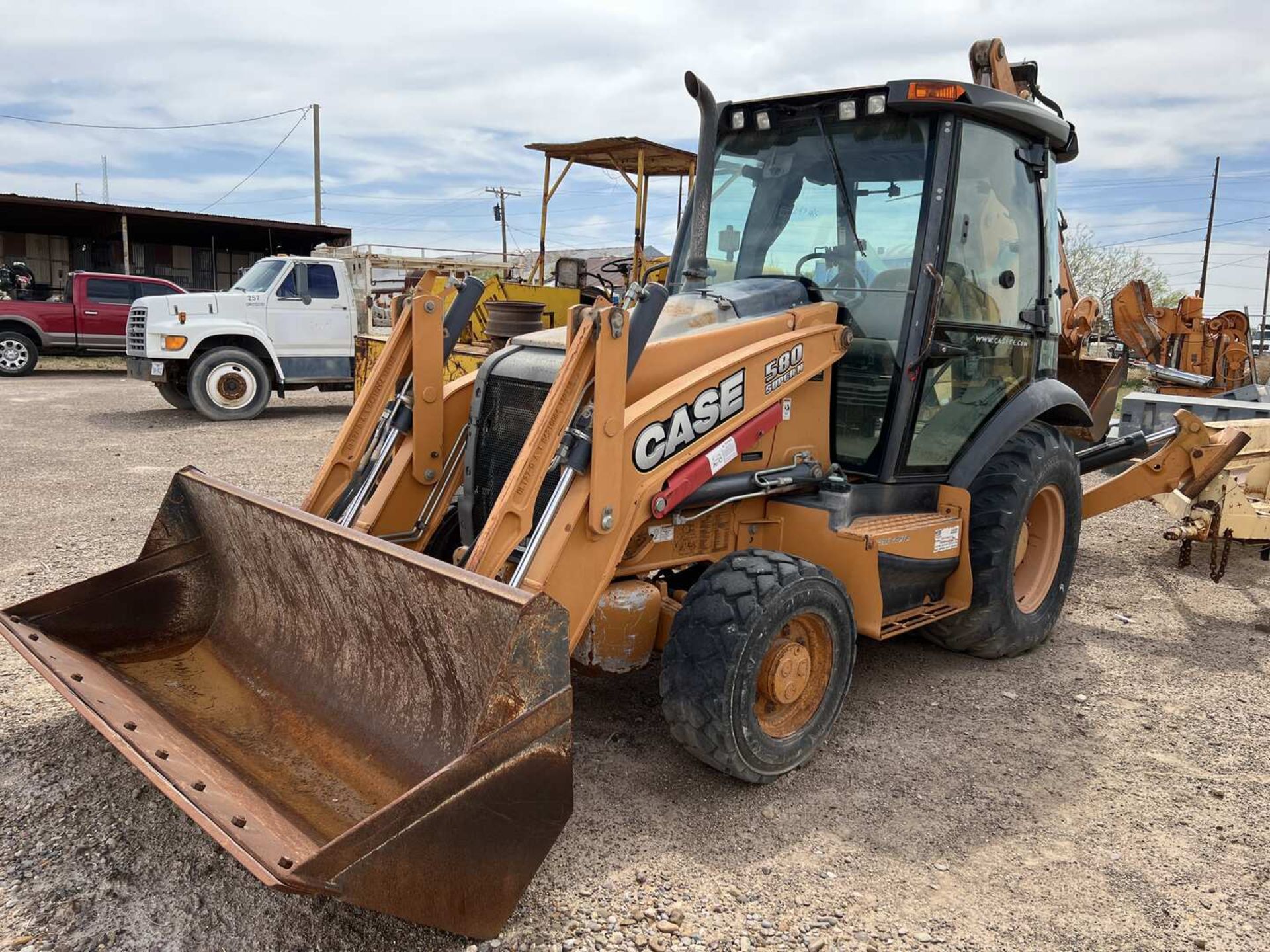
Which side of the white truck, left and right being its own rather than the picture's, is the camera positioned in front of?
left

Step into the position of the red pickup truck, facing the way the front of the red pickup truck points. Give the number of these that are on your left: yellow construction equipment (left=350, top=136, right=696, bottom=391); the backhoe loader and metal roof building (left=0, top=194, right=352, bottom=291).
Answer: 1

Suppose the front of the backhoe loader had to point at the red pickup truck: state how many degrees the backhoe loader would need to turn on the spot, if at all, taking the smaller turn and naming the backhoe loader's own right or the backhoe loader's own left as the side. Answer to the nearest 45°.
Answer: approximately 90° to the backhoe loader's own right

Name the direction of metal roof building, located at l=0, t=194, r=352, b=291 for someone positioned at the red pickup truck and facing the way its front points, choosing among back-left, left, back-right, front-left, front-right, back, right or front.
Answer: left

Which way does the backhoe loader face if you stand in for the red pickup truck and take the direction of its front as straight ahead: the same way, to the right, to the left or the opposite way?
the opposite way

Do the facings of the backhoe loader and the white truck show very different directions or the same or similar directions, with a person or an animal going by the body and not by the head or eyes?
same or similar directions

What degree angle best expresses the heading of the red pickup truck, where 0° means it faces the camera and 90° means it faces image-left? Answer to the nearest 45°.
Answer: approximately 270°

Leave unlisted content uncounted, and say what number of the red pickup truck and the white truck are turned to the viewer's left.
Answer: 1

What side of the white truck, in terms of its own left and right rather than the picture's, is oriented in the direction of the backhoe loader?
left

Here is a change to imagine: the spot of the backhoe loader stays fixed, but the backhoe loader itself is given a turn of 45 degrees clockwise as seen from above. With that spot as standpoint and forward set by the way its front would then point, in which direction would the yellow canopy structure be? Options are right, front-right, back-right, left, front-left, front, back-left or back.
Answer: right

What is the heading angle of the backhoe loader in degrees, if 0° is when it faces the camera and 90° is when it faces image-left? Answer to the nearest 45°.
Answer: approximately 45°

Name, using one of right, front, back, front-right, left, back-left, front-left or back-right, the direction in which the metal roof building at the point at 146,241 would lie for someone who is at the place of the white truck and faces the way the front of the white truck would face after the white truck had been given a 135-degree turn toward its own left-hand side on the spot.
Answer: back-left

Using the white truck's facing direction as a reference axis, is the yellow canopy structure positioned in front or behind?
behind

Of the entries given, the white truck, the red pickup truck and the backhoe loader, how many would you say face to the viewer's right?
1

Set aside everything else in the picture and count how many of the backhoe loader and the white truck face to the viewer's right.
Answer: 0
